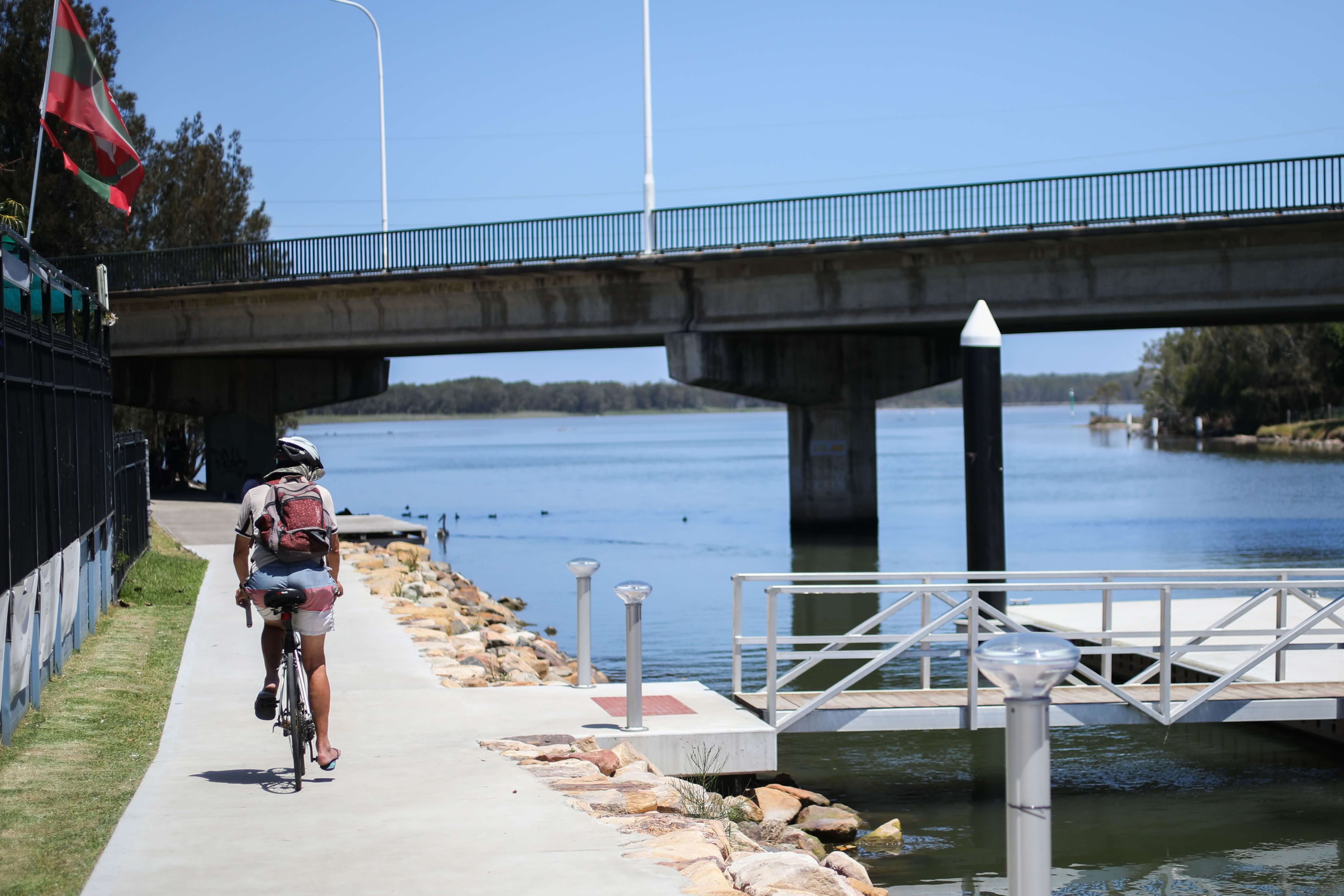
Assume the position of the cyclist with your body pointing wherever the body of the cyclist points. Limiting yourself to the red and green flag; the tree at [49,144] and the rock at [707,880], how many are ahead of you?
2

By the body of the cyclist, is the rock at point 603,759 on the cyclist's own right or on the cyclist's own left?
on the cyclist's own right

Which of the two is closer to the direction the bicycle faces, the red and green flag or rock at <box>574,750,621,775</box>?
the red and green flag

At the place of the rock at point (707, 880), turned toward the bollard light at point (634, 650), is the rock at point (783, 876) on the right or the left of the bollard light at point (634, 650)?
right

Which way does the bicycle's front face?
away from the camera

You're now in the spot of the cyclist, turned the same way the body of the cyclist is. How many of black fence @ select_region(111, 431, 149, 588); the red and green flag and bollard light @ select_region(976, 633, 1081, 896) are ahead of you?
2

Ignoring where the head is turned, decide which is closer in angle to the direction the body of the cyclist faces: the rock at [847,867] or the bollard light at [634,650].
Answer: the bollard light

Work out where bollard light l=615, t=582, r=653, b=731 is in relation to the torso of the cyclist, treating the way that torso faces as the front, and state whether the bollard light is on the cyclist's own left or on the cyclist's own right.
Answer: on the cyclist's own right

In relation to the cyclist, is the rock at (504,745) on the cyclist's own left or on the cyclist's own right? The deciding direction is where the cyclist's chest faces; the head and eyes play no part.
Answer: on the cyclist's own right

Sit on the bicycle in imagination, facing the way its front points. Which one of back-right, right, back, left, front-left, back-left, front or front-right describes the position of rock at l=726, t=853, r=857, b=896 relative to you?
back-right

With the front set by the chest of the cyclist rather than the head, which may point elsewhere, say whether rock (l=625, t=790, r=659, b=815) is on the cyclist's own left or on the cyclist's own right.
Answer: on the cyclist's own right

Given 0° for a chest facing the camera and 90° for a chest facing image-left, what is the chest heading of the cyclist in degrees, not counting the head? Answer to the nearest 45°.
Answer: approximately 180°

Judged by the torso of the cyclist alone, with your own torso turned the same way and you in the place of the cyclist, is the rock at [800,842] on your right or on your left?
on your right

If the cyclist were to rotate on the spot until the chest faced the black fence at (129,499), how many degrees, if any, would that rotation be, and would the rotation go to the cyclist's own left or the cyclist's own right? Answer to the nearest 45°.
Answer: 0° — they already face it
